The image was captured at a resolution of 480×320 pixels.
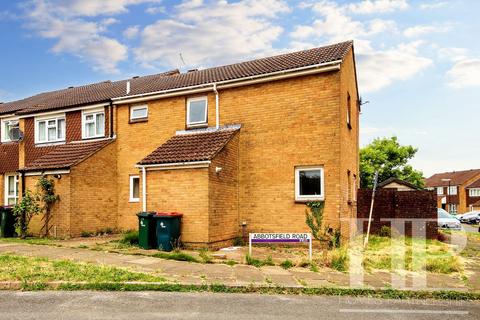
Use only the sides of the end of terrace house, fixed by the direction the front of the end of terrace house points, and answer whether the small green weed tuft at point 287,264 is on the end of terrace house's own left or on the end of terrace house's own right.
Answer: on the end of terrace house's own left

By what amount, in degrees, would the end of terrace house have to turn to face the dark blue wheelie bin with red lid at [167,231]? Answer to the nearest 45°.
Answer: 0° — it already faces it

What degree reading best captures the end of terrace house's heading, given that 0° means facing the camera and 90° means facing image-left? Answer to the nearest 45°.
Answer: approximately 45°

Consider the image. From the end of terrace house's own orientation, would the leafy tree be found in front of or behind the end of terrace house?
behind

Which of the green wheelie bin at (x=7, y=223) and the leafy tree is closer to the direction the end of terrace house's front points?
the green wheelie bin

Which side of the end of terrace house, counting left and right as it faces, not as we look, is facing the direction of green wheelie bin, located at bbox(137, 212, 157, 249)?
front

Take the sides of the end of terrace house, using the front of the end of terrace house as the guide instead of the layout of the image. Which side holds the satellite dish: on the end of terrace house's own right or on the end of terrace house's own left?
on the end of terrace house's own right
